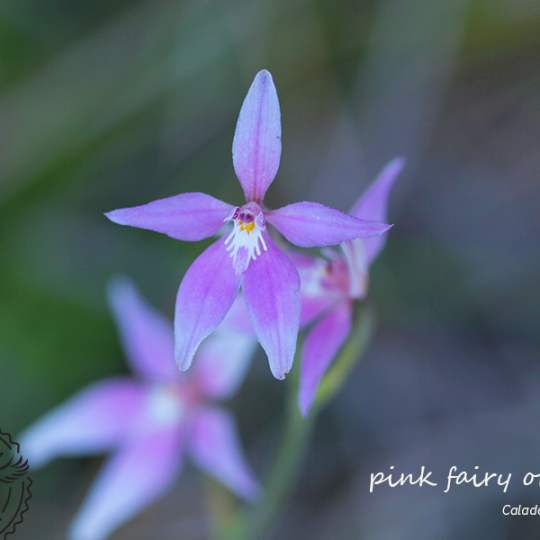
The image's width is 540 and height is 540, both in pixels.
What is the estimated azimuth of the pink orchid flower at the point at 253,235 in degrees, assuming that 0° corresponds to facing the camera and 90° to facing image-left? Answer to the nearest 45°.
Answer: approximately 0°

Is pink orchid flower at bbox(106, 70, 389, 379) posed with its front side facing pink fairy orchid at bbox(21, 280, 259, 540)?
no
